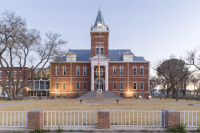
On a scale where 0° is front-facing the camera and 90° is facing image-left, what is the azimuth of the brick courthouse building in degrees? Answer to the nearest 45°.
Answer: approximately 0°
